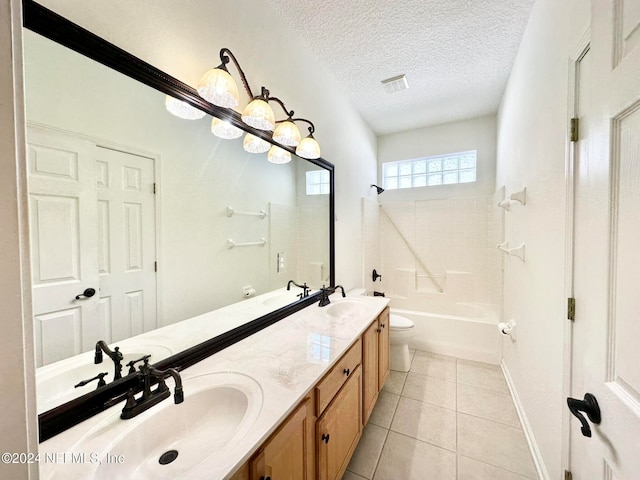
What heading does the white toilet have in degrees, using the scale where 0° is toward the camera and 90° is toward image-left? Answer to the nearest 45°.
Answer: approximately 270°

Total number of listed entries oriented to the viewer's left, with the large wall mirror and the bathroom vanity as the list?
0

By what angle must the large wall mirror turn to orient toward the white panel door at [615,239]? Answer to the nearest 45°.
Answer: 0° — it already faces it

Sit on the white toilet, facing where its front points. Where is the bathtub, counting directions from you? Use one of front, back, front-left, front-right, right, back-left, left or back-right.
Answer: front-left

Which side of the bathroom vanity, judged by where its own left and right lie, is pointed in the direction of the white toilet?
left

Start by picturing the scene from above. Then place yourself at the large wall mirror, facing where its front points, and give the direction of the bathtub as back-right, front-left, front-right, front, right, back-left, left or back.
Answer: front-left

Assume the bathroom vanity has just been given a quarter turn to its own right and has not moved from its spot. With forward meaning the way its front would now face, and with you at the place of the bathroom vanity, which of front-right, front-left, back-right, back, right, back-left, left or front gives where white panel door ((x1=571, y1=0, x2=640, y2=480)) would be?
left

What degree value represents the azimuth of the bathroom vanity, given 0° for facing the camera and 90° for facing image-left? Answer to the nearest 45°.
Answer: approximately 315°

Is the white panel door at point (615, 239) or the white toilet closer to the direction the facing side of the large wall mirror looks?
the white panel door

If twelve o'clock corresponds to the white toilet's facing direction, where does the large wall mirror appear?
The large wall mirror is roughly at 4 o'clock from the white toilet.

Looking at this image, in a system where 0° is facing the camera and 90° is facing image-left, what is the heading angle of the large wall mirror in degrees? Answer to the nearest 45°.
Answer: approximately 315°
